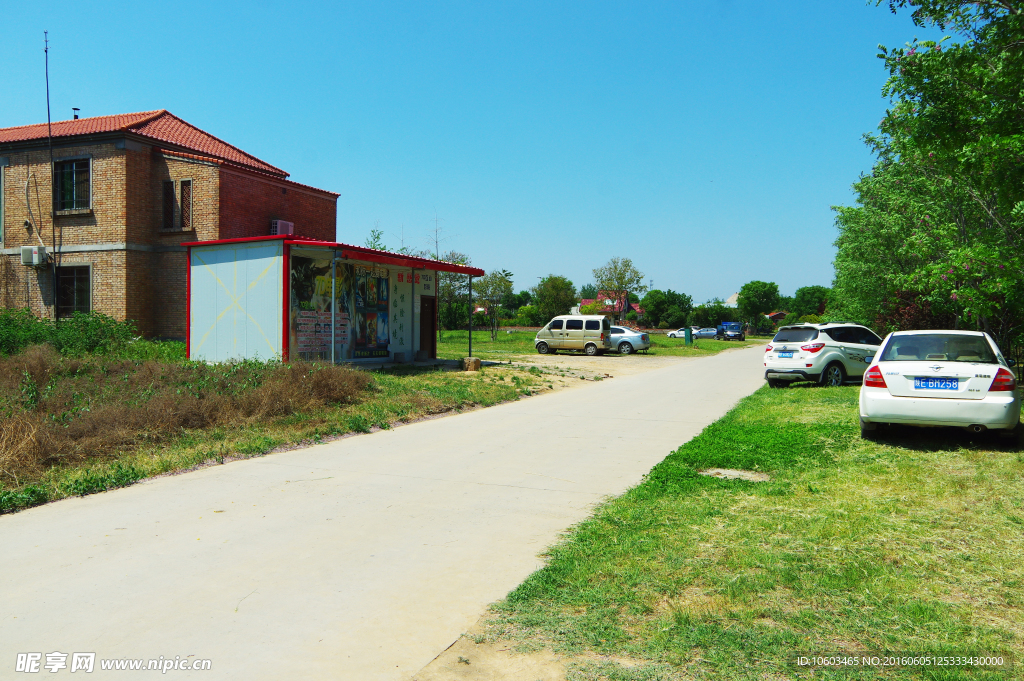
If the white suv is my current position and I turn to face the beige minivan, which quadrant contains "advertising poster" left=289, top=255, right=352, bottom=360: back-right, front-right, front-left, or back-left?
front-left

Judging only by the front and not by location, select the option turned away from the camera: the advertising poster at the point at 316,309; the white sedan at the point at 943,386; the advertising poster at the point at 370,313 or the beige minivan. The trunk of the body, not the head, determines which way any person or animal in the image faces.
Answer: the white sedan

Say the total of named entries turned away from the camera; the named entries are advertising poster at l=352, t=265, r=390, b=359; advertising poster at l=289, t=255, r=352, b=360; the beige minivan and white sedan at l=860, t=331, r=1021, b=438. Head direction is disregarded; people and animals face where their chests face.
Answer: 1

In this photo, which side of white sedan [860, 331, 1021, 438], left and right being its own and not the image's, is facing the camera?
back

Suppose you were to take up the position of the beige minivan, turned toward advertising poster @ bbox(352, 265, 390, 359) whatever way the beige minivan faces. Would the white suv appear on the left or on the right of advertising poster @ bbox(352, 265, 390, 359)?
left

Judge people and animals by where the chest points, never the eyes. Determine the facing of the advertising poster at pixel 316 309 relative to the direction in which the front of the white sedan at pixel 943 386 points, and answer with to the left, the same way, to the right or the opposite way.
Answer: to the right

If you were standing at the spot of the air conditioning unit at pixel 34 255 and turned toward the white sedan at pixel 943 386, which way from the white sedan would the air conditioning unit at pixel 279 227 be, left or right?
left

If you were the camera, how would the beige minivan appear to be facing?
facing to the left of the viewer

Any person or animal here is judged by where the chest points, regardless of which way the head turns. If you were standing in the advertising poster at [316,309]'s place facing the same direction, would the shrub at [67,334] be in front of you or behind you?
behind

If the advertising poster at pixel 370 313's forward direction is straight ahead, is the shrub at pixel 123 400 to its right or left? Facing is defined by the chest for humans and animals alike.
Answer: on its right

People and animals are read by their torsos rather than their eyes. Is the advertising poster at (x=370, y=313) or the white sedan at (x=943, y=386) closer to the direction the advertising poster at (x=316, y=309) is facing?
the white sedan

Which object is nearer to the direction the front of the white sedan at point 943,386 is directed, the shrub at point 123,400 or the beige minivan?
the beige minivan

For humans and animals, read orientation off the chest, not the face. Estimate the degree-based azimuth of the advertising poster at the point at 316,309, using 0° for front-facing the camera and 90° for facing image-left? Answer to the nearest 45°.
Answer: approximately 315°

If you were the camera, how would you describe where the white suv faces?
facing away from the viewer and to the right of the viewer

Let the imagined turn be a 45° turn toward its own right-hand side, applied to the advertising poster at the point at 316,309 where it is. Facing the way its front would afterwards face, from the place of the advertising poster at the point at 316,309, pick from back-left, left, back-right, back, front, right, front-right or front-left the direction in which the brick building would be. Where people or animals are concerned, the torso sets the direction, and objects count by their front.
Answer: back-right

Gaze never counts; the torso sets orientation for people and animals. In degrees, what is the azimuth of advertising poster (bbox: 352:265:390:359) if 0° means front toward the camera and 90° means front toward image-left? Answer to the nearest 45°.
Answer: approximately 315°
